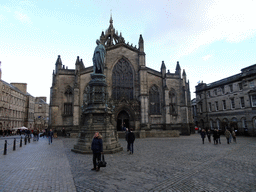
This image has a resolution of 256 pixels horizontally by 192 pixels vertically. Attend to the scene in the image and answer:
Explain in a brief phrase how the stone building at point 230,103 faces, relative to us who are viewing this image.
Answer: facing the viewer and to the left of the viewer

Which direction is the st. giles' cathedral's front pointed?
toward the camera

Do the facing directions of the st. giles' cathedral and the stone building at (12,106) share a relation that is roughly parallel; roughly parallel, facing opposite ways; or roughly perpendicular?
roughly perpendicular

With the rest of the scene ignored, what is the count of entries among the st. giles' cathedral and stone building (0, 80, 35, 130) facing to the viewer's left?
0

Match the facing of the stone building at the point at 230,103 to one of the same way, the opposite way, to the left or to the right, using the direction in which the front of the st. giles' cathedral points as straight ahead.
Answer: to the right

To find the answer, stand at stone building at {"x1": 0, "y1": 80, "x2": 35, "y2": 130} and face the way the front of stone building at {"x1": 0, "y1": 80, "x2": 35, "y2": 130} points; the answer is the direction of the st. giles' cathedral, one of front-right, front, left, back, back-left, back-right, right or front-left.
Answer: front

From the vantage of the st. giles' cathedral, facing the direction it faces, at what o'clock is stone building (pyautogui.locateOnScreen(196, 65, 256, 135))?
The stone building is roughly at 9 o'clock from the st. giles' cathedral.

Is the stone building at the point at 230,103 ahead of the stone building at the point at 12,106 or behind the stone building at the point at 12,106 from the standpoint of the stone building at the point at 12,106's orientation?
ahead

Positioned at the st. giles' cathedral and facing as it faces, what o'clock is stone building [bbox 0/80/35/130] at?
The stone building is roughly at 4 o'clock from the st. giles' cathedral.

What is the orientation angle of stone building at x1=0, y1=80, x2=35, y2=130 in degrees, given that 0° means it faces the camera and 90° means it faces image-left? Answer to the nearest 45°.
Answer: approximately 315°

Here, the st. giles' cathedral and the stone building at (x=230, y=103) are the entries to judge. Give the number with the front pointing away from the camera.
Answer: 0

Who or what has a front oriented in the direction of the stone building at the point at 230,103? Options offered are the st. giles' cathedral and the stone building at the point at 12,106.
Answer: the stone building at the point at 12,106
